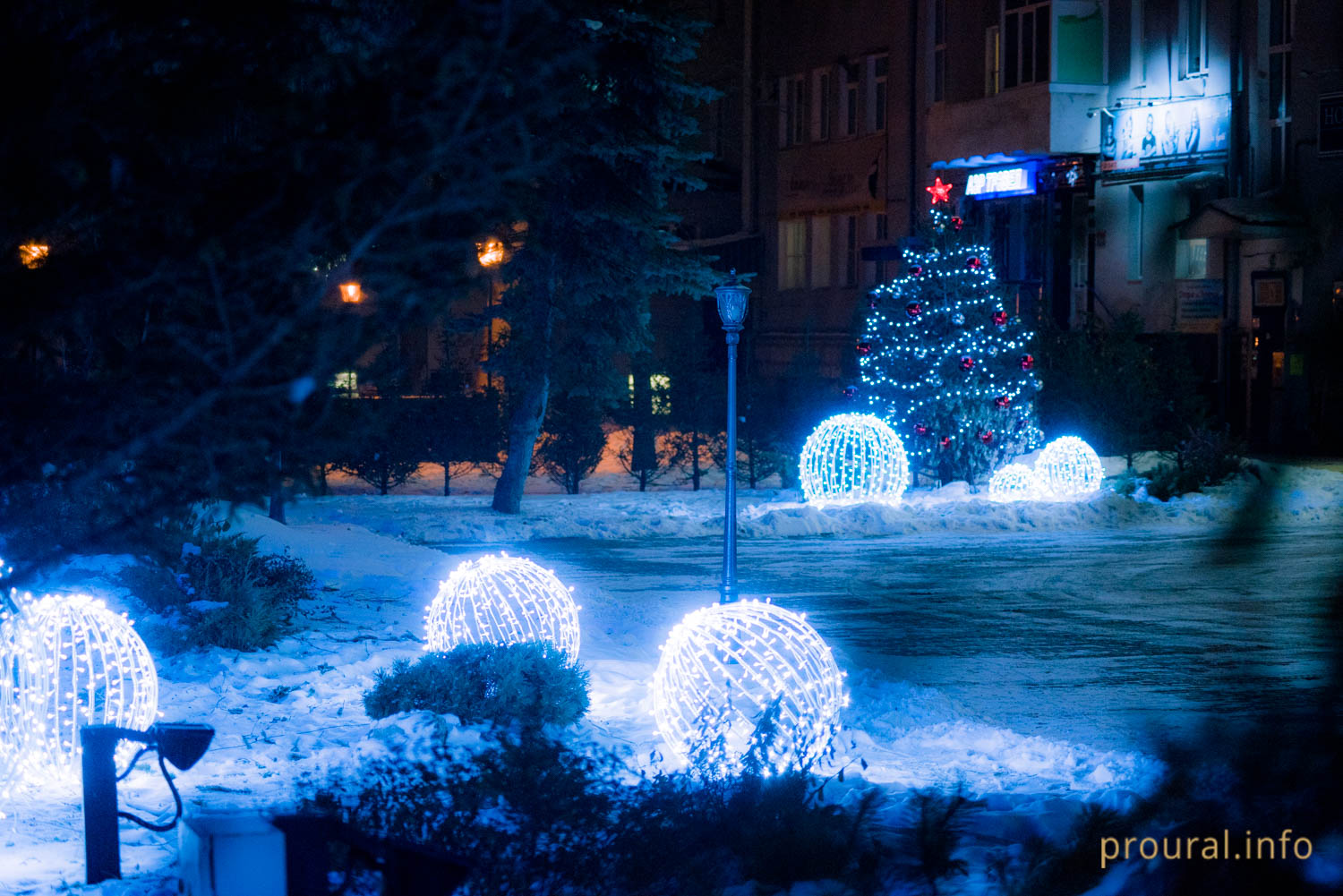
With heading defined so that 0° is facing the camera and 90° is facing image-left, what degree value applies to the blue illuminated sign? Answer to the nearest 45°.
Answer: approximately 45°

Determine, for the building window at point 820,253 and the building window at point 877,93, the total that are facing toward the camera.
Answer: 2

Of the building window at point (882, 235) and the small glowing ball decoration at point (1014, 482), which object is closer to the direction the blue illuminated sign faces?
the small glowing ball decoration

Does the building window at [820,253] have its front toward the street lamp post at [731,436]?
yes

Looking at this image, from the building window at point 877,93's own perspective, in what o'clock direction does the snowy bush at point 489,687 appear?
The snowy bush is roughly at 12 o'clock from the building window.

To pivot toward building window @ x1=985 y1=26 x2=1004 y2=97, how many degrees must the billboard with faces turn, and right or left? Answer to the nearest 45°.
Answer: approximately 90° to its right
